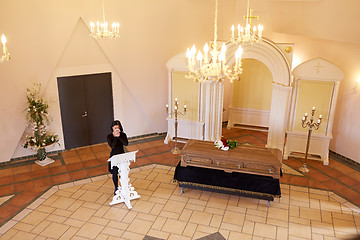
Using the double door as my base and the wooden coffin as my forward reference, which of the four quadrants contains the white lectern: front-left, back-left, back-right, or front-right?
front-right

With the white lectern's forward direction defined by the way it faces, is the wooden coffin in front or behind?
in front
